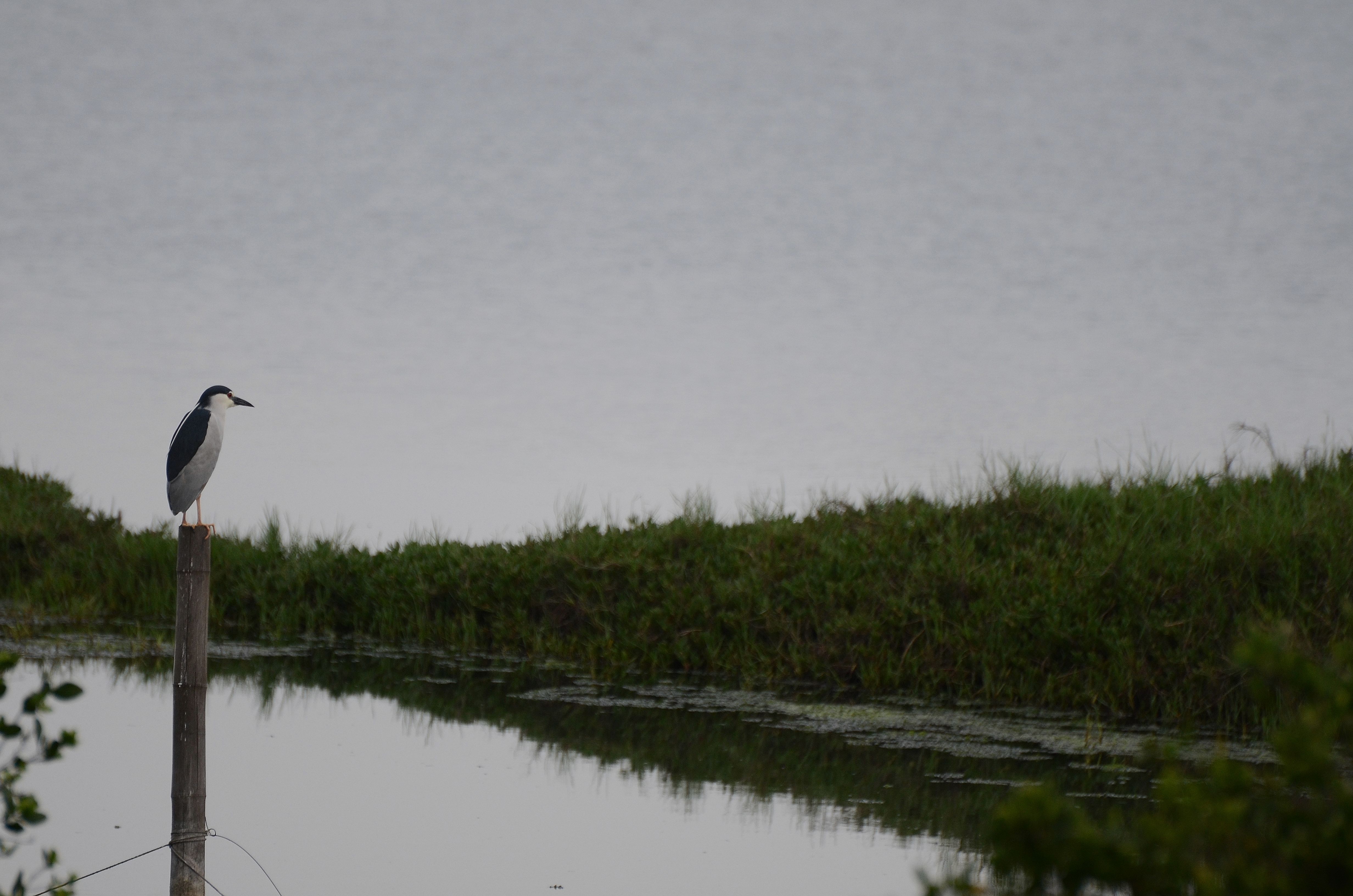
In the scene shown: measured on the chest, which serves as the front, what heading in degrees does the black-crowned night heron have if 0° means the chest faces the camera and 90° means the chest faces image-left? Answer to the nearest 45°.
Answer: approximately 270°

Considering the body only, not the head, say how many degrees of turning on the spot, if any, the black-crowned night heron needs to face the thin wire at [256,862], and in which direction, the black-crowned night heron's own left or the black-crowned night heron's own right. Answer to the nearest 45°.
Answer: approximately 90° to the black-crowned night heron's own right
